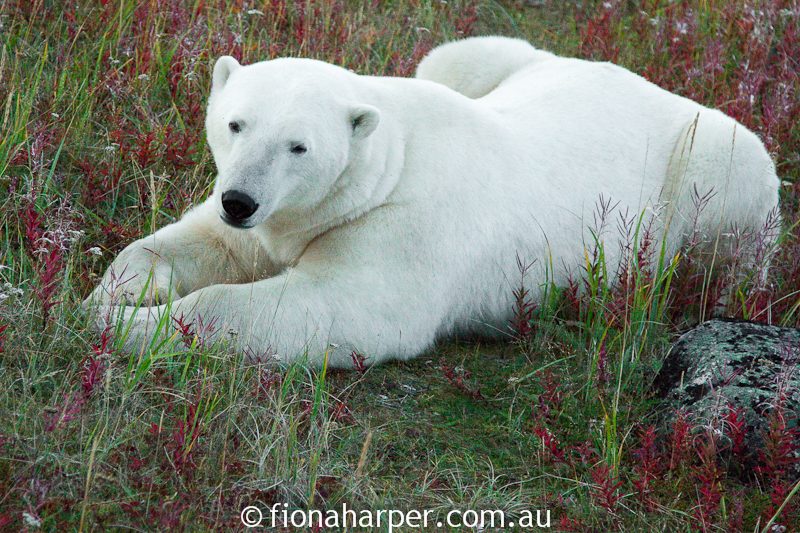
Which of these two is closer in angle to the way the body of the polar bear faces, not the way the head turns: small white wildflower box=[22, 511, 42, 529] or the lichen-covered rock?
the small white wildflower

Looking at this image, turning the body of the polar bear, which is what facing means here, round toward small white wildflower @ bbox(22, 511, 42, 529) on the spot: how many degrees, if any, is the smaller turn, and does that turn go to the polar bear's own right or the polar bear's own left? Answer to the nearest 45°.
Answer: approximately 45° to the polar bear's own left

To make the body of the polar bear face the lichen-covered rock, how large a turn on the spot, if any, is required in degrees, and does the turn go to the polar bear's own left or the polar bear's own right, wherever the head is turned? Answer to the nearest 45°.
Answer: approximately 90° to the polar bear's own left

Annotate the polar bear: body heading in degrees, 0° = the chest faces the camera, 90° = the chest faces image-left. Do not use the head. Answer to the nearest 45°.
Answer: approximately 45°
